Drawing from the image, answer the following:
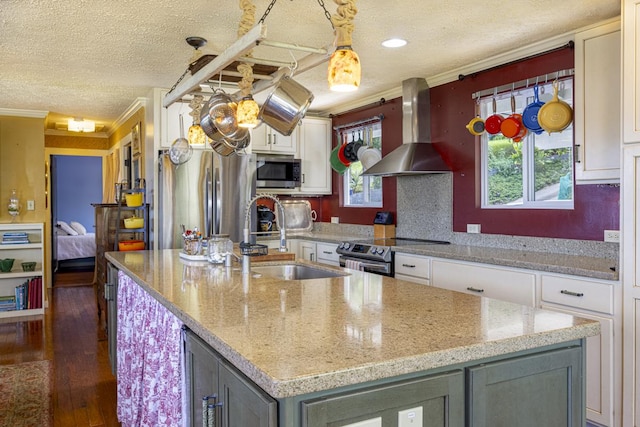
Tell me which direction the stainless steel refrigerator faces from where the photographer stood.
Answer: facing the viewer

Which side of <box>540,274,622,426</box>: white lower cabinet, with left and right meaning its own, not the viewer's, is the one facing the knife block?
right

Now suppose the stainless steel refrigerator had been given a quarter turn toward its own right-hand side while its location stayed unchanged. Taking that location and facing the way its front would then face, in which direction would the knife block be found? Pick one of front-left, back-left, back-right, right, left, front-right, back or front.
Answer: back

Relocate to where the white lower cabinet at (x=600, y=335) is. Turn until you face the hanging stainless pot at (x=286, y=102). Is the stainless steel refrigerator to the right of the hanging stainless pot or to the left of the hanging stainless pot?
right

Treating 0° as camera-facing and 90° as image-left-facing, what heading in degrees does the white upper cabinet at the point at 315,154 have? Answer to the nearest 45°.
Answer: approximately 0°

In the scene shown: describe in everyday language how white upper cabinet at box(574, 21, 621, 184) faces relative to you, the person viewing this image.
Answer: facing the viewer and to the left of the viewer

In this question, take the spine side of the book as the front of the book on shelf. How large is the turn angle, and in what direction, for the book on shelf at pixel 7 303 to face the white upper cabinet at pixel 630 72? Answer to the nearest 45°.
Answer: approximately 45° to its left

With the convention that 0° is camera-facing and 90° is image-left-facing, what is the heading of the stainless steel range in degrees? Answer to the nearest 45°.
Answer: approximately 45°

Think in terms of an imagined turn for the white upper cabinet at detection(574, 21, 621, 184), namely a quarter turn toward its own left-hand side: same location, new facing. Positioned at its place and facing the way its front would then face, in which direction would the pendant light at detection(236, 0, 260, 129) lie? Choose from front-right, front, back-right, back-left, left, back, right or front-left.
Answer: right

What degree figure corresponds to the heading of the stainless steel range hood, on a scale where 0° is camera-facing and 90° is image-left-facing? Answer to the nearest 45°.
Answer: approximately 45°

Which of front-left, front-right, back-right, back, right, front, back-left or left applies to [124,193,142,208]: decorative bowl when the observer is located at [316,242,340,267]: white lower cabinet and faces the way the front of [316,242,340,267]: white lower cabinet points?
front-right

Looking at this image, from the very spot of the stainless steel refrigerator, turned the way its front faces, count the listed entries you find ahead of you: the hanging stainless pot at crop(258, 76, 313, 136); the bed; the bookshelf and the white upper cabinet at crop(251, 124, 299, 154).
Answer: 1
